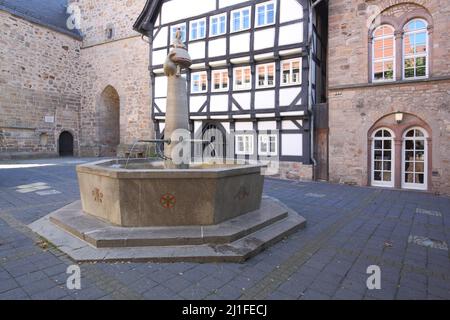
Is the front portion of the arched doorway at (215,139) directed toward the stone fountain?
yes

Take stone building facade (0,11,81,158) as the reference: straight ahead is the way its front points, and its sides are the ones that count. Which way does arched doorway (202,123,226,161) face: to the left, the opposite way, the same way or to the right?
to the right

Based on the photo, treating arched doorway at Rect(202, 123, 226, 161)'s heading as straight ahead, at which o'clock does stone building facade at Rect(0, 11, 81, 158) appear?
The stone building facade is roughly at 4 o'clock from the arched doorway.

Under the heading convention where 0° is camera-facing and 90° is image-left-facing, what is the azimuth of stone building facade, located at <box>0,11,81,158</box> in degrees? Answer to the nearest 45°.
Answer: approximately 315°

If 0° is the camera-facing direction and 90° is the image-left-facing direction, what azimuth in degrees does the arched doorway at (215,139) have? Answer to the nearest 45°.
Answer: approximately 0°

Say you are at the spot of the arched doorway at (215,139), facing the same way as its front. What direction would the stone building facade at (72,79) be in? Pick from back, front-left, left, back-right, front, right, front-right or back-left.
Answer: back-right
